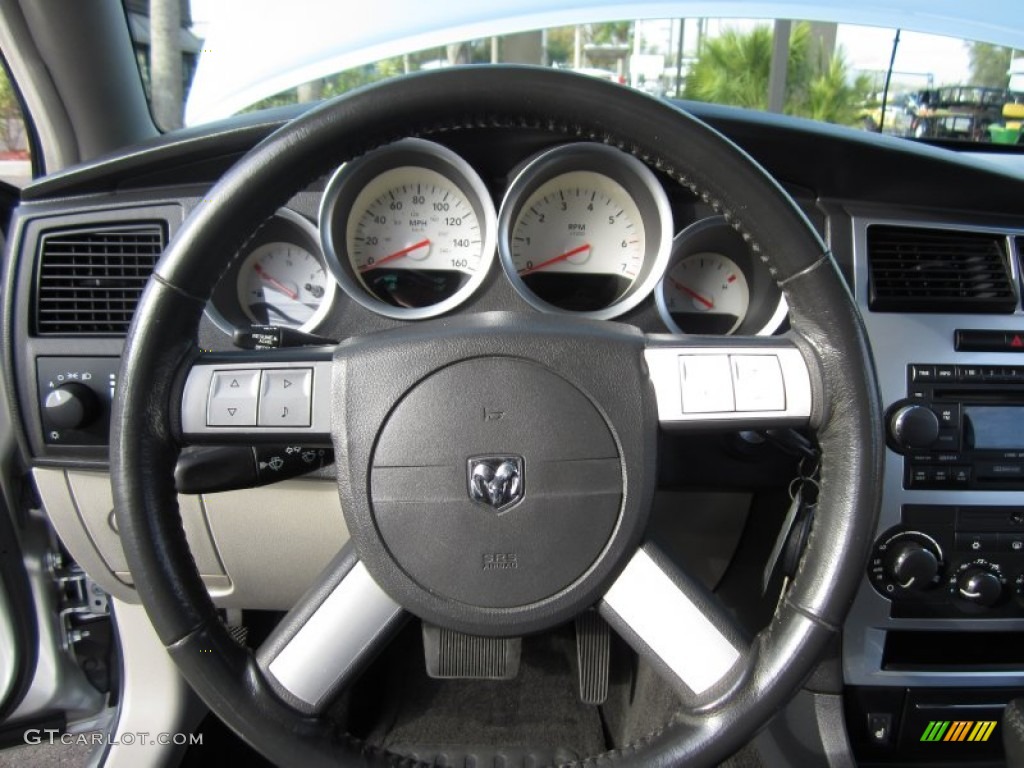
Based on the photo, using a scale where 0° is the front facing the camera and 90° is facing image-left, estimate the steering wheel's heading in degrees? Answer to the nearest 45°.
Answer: approximately 0°

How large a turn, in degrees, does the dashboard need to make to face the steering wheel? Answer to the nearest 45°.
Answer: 0° — it already faces it

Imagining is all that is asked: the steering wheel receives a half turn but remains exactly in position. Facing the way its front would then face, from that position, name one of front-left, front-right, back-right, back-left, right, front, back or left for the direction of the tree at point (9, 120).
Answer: front-left

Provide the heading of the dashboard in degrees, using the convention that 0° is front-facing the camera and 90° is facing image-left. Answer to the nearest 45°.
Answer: approximately 0°

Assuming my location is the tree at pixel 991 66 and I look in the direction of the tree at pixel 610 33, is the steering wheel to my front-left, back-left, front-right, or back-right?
front-left

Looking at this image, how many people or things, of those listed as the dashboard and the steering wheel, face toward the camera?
2

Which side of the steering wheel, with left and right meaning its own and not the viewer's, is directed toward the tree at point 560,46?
back

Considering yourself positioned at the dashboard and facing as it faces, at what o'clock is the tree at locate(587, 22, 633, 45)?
The tree is roughly at 6 o'clock from the dashboard.

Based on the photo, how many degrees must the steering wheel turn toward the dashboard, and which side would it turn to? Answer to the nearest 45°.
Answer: approximately 180°

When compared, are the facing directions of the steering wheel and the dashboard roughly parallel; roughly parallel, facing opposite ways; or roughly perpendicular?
roughly parallel
